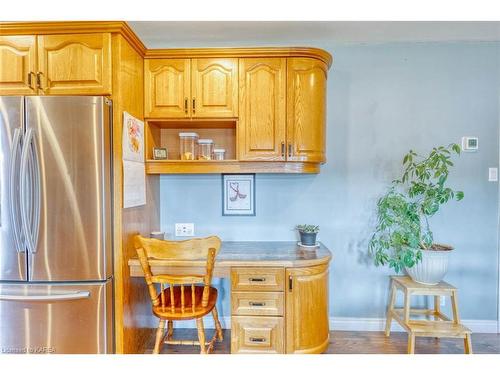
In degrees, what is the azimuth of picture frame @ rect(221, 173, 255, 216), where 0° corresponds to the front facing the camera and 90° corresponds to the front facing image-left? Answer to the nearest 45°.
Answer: approximately 0°
